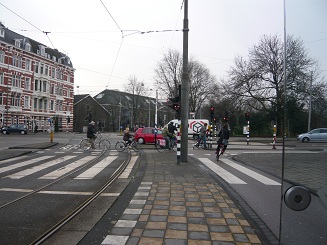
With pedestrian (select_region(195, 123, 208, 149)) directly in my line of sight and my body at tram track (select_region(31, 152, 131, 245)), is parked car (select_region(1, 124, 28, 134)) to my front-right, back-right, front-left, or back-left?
front-left

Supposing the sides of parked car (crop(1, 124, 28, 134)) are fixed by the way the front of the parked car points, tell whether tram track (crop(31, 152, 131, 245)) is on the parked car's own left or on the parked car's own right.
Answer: on the parked car's own left

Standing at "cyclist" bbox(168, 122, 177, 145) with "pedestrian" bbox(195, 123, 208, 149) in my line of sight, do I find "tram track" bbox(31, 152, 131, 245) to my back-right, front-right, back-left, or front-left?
back-right

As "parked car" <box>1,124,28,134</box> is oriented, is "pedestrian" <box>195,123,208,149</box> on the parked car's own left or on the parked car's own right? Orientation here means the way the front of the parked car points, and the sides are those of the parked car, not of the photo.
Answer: on the parked car's own left

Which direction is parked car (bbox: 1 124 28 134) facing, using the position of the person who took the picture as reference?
facing to the left of the viewer

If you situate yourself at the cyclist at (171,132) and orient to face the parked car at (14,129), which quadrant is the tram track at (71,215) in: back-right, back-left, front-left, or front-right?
back-left
